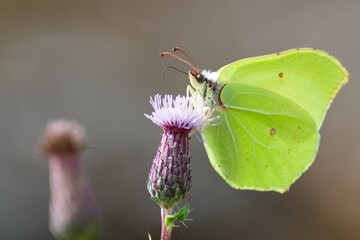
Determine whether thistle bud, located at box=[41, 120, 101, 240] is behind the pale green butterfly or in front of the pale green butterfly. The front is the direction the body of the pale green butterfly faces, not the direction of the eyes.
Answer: in front

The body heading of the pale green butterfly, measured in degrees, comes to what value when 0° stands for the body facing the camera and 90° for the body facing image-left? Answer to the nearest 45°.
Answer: approximately 90°
